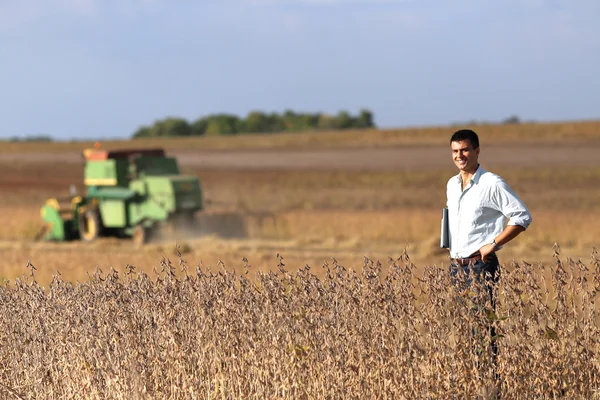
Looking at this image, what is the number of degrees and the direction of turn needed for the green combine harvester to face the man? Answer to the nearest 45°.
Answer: approximately 135° to its left

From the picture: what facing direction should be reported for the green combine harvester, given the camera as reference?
facing away from the viewer and to the left of the viewer

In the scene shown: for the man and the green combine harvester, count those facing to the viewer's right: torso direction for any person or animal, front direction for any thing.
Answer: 0

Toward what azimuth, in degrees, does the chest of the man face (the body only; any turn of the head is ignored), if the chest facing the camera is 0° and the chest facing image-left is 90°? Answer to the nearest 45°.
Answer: approximately 45°

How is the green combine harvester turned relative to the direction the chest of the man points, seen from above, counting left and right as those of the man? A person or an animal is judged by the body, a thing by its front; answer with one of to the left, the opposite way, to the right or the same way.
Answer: to the right

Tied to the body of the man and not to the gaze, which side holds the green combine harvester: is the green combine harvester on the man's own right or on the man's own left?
on the man's own right
